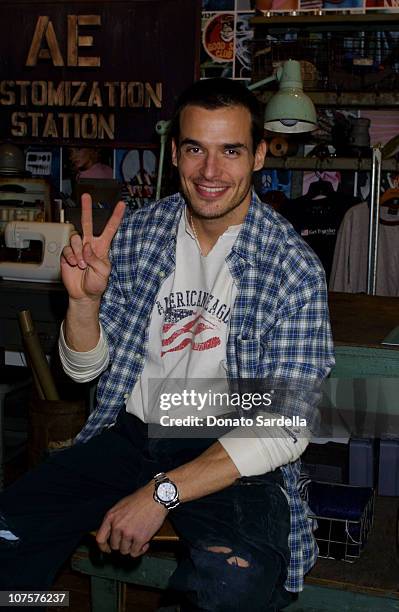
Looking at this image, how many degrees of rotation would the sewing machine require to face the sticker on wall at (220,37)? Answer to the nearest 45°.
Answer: approximately 135° to its left

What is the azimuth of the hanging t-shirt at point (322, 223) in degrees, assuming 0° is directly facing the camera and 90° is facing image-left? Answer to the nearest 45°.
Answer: approximately 0°

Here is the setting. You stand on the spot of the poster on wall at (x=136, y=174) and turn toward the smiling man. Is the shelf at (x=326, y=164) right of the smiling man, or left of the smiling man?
left

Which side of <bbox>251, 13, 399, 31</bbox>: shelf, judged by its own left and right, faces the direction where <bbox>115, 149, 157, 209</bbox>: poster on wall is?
right

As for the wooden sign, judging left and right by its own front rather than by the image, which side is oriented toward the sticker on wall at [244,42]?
left
